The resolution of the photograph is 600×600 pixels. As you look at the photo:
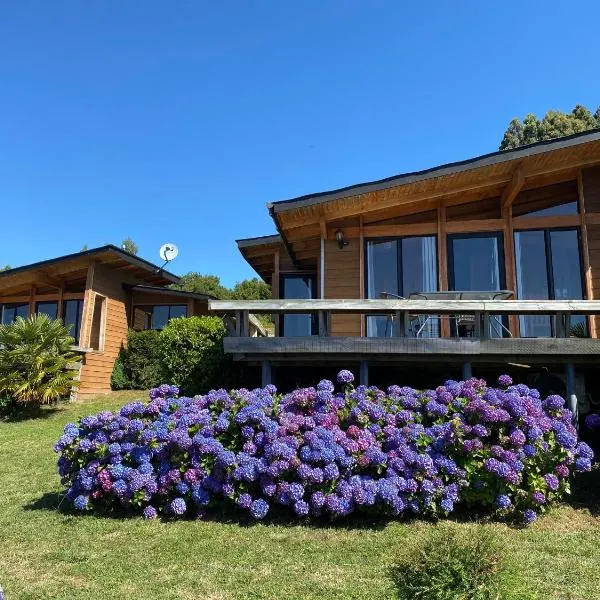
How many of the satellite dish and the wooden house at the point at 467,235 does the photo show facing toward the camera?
2

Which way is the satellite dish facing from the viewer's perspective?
toward the camera

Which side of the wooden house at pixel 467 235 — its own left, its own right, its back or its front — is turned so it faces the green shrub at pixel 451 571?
front

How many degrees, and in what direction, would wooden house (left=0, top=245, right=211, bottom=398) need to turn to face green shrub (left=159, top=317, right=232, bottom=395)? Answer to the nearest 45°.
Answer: approximately 45° to its left

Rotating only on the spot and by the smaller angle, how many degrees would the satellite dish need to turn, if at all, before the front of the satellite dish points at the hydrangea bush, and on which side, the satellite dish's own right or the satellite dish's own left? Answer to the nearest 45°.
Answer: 0° — it already faces it

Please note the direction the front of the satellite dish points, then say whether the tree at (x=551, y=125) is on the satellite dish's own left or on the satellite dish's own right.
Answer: on the satellite dish's own left

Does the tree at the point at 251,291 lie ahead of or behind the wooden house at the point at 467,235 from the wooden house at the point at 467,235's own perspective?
behind

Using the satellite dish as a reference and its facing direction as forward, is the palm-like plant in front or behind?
in front

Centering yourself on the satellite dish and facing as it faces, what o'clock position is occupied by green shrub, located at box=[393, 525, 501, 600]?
The green shrub is roughly at 12 o'clock from the satellite dish.

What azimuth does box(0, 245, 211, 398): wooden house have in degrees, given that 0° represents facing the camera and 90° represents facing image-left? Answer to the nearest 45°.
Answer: approximately 45°
